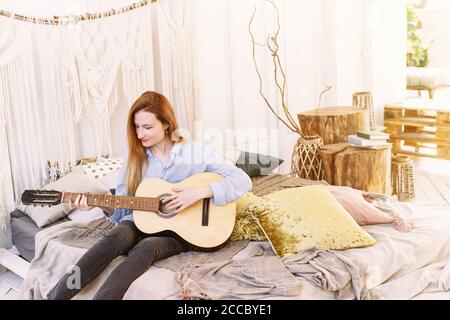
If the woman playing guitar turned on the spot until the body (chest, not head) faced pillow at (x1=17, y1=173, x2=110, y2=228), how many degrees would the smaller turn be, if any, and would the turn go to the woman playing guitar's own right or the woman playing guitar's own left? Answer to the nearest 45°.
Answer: approximately 90° to the woman playing guitar's own right

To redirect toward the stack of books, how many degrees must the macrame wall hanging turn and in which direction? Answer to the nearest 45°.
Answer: approximately 90° to its left

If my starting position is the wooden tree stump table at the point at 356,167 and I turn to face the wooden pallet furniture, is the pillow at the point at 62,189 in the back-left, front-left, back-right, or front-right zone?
back-left

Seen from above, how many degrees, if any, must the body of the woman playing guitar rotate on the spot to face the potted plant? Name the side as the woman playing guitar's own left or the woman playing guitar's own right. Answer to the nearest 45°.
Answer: approximately 180°

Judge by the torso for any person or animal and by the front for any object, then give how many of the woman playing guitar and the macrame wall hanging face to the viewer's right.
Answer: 0

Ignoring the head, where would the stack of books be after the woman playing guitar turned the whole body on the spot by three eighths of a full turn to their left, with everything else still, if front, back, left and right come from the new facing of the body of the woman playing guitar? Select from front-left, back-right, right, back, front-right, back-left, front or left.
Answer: front-left

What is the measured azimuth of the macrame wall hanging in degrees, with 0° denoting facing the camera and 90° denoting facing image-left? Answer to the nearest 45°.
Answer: approximately 0°

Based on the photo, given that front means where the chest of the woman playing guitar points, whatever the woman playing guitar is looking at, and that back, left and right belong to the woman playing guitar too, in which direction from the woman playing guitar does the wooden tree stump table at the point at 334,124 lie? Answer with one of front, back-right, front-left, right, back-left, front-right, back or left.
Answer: back

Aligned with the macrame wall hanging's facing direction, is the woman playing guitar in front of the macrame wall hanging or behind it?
in front

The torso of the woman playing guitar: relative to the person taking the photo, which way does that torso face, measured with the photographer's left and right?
facing the viewer and to the left of the viewer

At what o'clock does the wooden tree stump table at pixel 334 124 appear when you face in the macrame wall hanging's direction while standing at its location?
The wooden tree stump table is roughly at 9 o'clock from the macrame wall hanging.

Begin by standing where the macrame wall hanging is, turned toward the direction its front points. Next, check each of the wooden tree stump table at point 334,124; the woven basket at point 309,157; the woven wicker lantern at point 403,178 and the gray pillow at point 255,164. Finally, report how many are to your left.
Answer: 4

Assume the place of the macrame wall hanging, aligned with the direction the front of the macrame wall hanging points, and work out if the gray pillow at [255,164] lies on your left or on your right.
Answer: on your left

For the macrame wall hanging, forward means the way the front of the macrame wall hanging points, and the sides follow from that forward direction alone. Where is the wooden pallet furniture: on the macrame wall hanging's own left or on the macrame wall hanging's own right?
on the macrame wall hanging's own left

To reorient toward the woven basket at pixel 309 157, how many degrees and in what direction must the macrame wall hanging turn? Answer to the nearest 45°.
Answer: approximately 90° to its left
